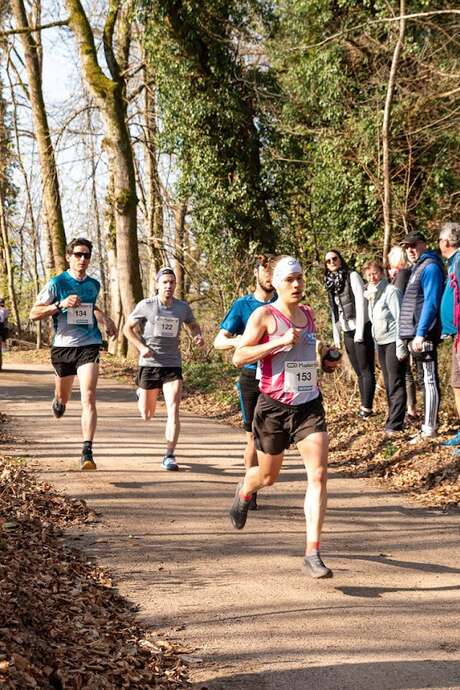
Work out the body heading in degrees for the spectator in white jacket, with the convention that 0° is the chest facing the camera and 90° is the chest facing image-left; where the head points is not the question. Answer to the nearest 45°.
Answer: approximately 45°

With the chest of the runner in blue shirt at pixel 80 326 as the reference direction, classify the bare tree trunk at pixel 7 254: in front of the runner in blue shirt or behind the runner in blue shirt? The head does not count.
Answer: behind

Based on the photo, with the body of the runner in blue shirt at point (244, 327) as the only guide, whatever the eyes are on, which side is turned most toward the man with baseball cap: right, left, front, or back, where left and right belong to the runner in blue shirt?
left

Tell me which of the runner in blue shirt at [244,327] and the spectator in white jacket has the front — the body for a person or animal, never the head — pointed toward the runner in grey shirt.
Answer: the spectator in white jacket

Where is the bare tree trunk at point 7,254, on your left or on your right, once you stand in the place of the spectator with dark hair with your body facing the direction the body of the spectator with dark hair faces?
on your right

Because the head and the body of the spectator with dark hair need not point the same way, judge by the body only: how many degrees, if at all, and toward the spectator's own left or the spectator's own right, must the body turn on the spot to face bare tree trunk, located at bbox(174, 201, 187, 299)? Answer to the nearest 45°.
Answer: approximately 135° to the spectator's own right

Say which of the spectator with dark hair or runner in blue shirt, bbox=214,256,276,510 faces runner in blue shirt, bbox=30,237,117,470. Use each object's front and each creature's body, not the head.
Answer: the spectator with dark hair

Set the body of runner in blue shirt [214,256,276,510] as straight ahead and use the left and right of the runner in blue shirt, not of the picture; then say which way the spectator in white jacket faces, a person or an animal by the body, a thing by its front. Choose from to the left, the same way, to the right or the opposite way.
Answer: to the right

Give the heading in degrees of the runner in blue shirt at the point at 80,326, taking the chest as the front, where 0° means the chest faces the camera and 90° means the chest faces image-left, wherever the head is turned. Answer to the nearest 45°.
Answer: approximately 0°

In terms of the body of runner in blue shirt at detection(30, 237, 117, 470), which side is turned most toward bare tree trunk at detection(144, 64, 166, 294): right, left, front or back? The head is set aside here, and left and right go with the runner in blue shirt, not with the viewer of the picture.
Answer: back

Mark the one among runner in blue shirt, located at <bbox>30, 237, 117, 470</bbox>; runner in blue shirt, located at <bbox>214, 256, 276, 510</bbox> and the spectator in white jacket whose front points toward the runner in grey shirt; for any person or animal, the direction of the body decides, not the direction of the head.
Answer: the spectator in white jacket

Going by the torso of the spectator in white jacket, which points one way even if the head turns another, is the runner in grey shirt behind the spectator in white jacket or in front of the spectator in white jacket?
in front

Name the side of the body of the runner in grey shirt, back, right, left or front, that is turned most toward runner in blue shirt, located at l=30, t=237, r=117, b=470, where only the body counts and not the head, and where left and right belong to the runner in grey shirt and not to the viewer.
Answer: right

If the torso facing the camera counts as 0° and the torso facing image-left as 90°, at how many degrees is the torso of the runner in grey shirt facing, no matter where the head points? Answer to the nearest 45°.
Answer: approximately 0°

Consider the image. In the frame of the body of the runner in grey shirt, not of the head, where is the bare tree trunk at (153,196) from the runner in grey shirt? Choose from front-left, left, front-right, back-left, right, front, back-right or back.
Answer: back
